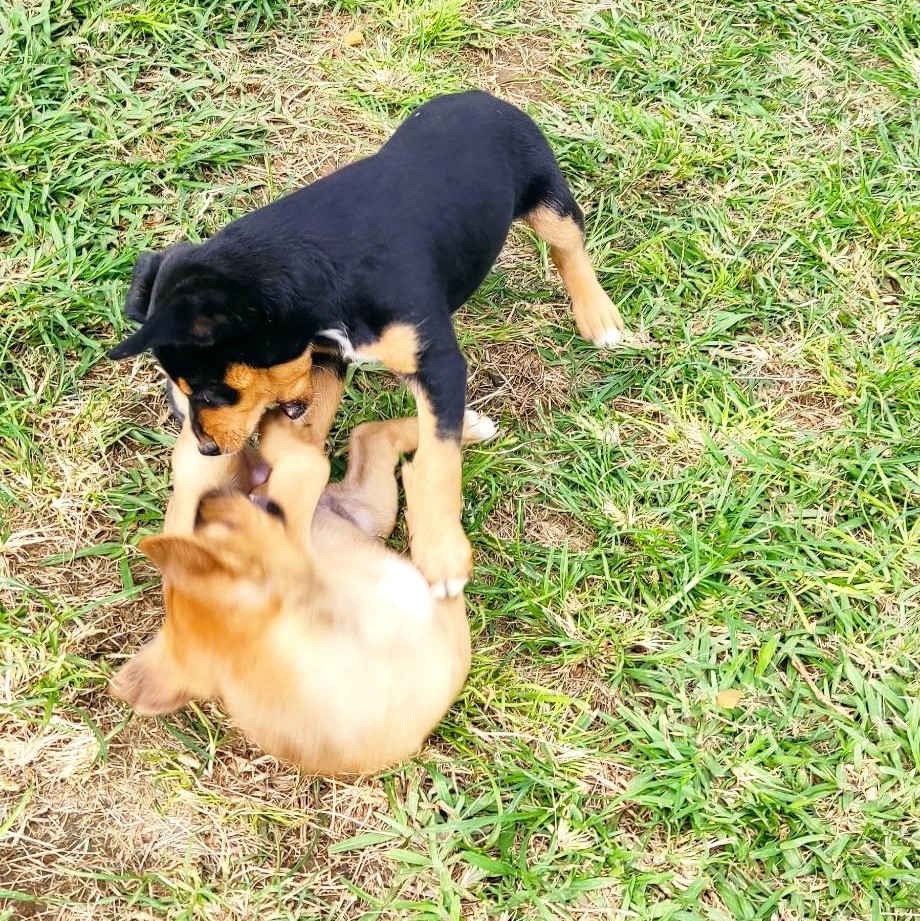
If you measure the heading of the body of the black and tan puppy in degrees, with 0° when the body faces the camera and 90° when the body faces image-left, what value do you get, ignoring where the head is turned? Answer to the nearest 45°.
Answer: approximately 45°

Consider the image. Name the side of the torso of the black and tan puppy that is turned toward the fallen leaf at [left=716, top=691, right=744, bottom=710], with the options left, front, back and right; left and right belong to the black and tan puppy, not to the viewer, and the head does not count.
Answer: left
